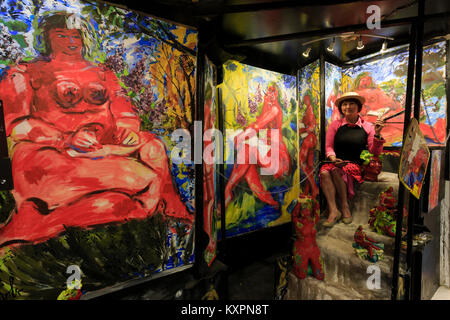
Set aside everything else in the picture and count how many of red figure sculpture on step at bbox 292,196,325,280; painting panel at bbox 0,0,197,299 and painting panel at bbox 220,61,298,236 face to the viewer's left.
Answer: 0

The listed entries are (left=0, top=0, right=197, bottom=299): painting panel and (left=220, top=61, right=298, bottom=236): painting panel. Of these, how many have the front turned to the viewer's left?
0

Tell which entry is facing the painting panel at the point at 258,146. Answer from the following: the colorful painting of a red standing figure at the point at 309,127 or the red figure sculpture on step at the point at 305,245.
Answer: the colorful painting of a red standing figure

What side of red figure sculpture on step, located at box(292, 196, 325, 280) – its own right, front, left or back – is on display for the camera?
front

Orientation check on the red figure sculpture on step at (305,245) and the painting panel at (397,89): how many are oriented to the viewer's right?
0

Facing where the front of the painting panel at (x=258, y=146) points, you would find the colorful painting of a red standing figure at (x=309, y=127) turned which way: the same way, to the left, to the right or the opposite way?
to the right

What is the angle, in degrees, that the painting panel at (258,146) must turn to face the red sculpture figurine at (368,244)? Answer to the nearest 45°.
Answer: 0° — it already faces it

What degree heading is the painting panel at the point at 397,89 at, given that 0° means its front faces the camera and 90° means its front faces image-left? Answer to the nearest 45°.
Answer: approximately 45°

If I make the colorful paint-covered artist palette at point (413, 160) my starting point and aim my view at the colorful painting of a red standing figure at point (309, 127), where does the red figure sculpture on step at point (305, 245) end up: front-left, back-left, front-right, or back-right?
front-left

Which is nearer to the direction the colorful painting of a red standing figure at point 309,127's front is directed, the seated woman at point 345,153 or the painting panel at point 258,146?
the painting panel

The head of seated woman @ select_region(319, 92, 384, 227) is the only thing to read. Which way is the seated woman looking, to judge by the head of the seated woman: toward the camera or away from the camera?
toward the camera
